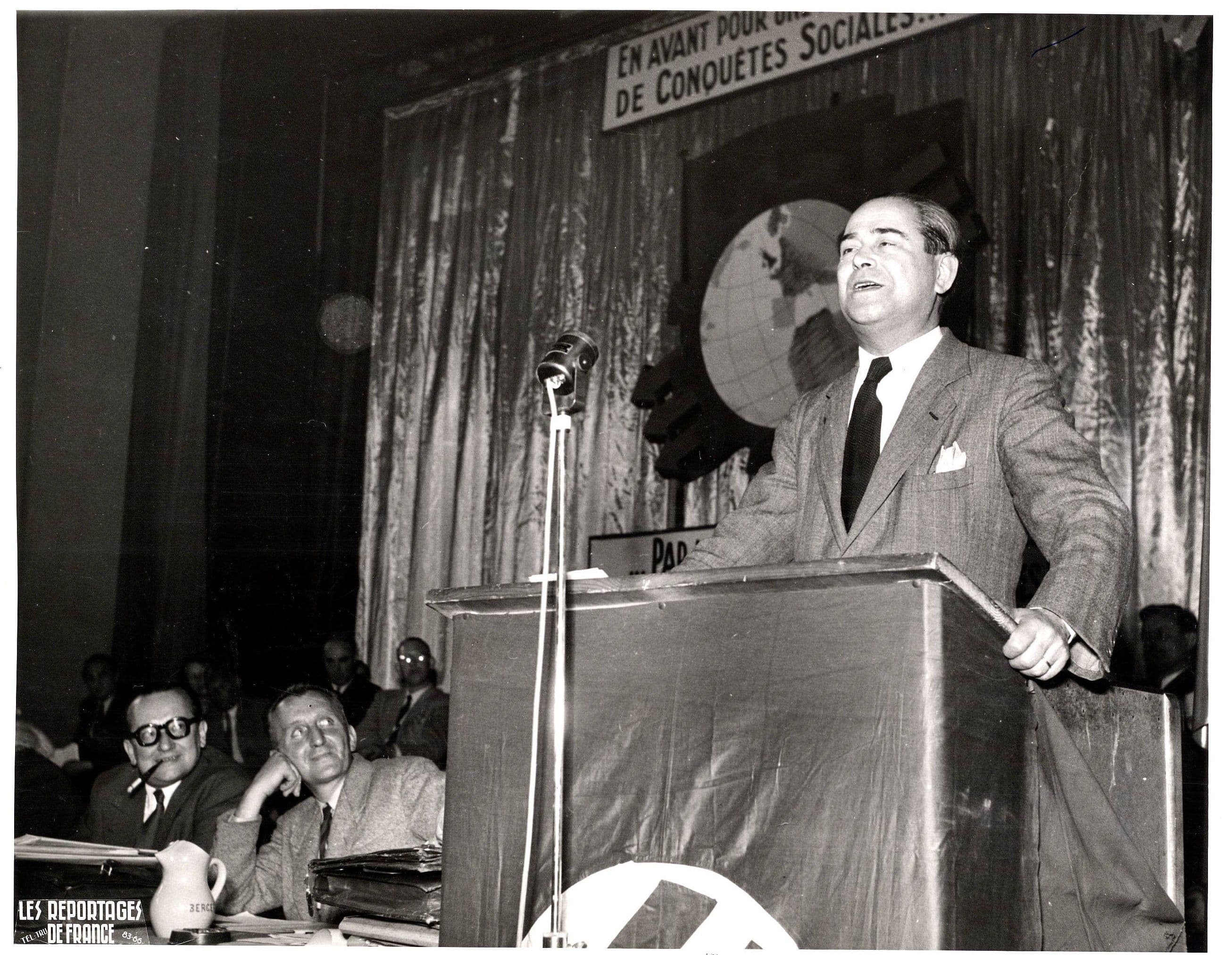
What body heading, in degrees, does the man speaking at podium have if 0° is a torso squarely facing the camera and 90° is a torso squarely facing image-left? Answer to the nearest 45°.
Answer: approximately 45°

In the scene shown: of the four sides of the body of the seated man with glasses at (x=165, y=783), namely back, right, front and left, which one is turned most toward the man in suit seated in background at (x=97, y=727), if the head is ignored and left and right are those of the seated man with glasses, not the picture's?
back

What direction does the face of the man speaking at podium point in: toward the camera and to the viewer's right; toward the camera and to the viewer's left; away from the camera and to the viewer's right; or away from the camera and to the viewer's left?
toward the camera and to the viewer's left

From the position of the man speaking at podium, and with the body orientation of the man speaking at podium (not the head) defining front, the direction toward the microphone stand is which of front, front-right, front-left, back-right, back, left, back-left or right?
front

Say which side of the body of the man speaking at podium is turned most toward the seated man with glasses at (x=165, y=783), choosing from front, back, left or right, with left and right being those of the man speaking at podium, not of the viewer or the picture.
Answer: right

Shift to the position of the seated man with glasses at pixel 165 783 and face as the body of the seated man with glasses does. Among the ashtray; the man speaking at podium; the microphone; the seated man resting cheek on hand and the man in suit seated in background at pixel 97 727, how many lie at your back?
1

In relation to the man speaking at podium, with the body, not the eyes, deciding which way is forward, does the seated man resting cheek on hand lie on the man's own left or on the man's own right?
on the man's own right

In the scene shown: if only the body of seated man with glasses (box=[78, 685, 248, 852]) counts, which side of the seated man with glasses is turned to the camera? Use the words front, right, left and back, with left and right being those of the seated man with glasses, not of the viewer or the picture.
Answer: front

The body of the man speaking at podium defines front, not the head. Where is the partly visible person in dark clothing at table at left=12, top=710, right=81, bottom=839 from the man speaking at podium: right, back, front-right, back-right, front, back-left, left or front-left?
right

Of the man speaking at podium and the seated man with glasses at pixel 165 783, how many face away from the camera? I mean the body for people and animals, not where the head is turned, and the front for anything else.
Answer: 0

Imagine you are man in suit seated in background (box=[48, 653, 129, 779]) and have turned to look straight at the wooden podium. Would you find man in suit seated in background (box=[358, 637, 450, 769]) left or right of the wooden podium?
left
